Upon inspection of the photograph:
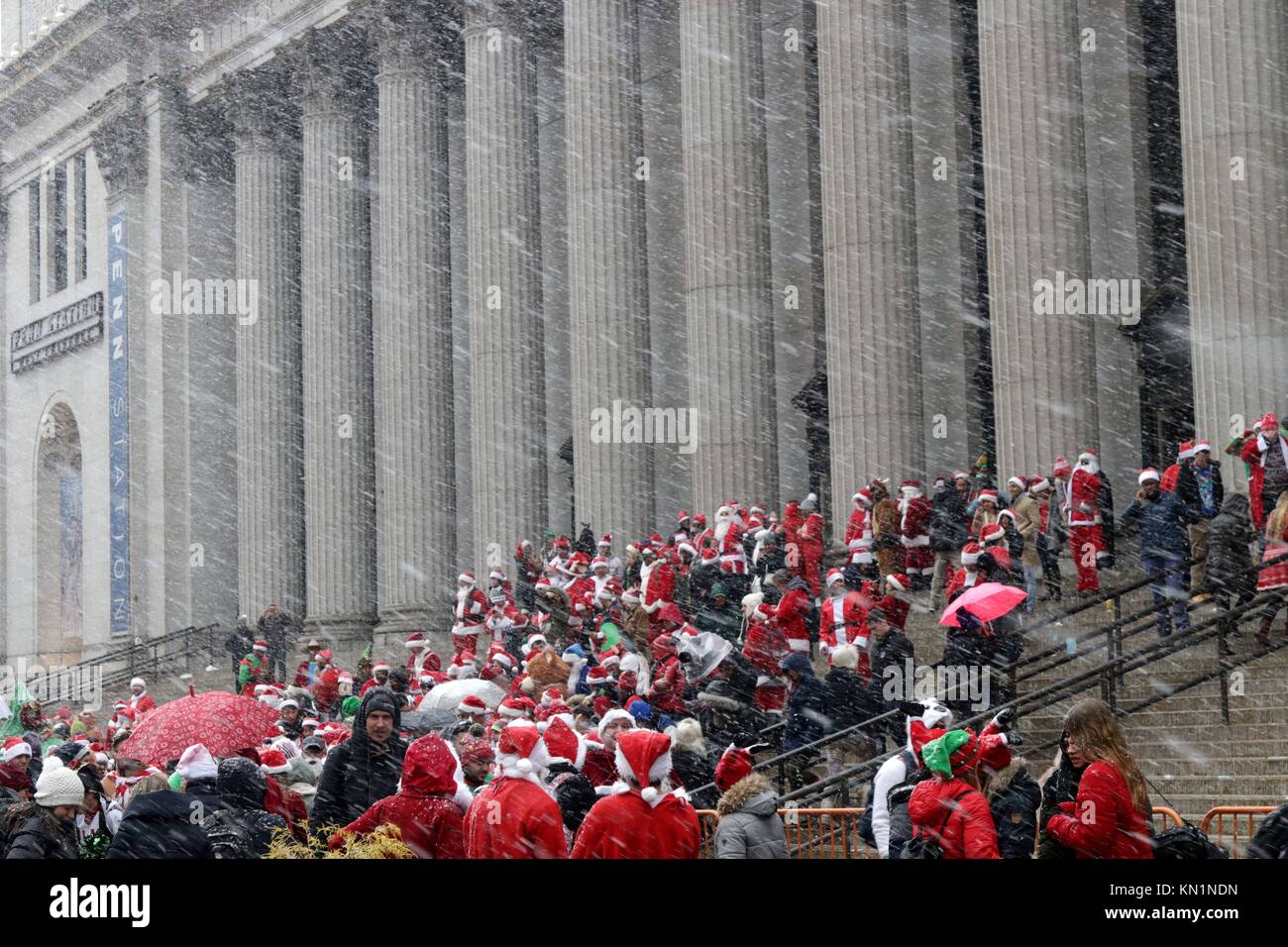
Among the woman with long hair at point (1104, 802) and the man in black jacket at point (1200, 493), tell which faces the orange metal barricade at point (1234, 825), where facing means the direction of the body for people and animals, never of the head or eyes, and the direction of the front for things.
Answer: the man in black jacket

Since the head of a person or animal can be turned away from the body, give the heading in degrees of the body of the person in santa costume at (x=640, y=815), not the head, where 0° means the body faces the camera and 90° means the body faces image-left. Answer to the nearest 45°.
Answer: approximately 180°

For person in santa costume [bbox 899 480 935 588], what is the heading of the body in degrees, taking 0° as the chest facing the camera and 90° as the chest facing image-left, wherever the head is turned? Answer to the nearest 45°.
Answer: approximately 45°

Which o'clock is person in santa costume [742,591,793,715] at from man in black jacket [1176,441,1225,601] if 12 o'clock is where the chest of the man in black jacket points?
The person in santa costume is roughly at 2 o'clock from the man in black jacket.

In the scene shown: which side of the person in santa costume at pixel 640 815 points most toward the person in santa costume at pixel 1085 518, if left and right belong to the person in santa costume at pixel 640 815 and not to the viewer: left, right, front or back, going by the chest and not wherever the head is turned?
front

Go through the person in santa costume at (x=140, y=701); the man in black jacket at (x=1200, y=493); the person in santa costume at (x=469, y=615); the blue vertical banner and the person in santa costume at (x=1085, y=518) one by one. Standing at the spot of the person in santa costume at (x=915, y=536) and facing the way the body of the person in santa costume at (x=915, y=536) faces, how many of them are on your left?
2

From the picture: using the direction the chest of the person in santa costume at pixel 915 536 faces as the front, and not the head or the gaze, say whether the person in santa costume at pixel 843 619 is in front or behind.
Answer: in front

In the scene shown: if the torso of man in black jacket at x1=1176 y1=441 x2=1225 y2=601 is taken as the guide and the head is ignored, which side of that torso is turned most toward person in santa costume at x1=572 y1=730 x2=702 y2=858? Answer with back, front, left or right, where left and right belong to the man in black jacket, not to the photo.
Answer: front

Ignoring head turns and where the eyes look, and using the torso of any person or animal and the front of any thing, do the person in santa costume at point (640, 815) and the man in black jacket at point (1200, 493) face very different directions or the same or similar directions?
very different directions

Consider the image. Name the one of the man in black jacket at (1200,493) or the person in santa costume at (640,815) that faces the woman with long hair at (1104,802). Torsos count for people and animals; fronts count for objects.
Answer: the man in black jacket

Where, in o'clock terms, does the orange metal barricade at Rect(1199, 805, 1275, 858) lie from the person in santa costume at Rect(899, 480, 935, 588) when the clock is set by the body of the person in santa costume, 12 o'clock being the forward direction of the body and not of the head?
The orange metal barricade is roughly at 10 o'clock from the person in santa costume.

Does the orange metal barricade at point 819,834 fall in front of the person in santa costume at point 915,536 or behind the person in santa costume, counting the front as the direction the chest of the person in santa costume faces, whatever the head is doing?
in front
